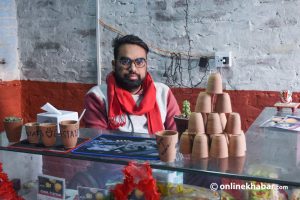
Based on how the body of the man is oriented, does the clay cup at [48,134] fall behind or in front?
in front

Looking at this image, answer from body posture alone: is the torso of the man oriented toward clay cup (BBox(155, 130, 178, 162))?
yes

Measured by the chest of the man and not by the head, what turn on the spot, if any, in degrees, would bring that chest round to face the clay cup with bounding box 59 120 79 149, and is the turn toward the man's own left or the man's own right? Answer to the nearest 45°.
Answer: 0° — they already face it

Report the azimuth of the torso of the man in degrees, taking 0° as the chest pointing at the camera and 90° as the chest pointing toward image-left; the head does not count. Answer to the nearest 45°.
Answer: approximately 0°

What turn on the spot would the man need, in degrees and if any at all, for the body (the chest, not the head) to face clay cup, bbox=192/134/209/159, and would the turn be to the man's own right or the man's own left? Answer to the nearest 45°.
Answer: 0° — they already face it

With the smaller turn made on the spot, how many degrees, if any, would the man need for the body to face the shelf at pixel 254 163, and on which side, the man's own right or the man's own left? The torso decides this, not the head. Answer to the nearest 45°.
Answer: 0° — they already face it

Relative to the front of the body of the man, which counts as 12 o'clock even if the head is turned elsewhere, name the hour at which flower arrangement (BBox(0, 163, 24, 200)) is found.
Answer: The flower arrangement is roughly at 1 o'clock from the man.

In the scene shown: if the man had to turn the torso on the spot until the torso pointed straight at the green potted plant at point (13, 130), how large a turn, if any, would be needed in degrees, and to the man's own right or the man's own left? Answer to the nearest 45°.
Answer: approximately 45° to the man's own right
